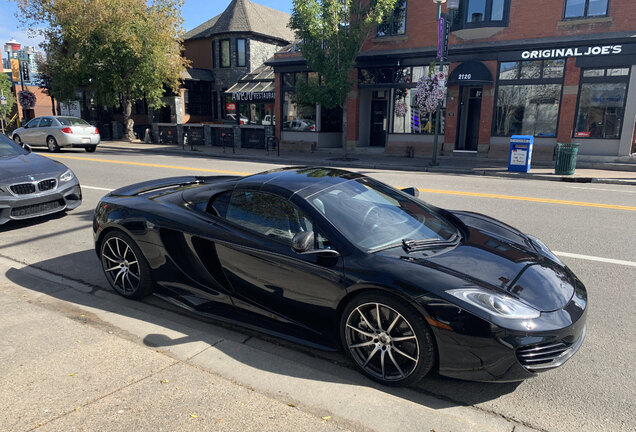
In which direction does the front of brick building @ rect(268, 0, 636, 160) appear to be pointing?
toward the camera

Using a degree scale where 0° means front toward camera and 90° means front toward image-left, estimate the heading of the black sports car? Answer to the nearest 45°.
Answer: approximately 315°

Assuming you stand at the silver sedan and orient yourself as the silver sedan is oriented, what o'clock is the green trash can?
The green trash can is roughly at 6 o'clock from the silver sedan.

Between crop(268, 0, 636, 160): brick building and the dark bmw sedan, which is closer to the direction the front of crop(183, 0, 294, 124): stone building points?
the dark bmw sedan

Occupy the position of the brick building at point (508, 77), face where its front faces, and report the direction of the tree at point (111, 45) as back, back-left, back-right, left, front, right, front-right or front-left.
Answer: right

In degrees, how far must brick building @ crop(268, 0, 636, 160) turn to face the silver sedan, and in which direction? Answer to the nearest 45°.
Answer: approximately 90° to its right

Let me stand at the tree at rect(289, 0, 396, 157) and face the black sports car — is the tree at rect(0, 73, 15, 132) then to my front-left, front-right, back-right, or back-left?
back-right

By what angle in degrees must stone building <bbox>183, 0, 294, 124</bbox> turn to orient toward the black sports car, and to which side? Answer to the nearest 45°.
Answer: approximately 45° to its left

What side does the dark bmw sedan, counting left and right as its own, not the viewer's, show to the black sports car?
front

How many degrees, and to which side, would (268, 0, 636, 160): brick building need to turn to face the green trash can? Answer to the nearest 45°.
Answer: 0° — it already faces it

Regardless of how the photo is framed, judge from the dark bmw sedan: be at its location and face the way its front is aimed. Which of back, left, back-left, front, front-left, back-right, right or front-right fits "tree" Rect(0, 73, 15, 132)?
back-left

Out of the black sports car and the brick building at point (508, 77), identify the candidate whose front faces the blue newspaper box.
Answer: the brick building

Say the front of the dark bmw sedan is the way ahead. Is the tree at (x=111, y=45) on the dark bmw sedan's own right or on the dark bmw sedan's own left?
on the dark bmw sedan's own left

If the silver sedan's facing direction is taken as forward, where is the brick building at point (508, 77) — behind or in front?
behind

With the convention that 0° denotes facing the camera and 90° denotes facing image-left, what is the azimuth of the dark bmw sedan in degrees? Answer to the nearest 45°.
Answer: approximately 315°

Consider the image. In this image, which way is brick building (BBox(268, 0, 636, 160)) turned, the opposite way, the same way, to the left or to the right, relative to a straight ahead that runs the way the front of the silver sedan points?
to the left

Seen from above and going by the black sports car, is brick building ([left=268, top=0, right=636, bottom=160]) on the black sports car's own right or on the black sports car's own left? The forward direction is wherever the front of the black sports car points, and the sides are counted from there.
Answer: on the black sports car's own left

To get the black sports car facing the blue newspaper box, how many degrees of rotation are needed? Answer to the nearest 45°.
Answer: approximately 90° to its left

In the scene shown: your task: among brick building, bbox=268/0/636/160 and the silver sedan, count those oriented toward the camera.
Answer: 1

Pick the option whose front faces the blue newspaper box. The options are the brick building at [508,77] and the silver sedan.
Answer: the brick building
